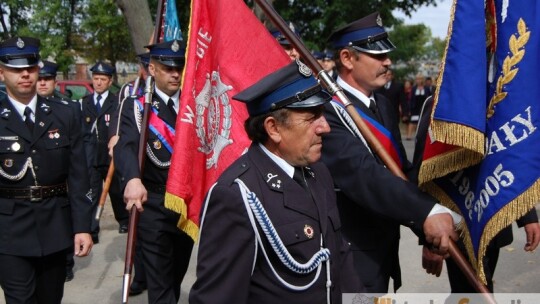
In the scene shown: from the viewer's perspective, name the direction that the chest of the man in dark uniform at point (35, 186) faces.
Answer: toward the camera

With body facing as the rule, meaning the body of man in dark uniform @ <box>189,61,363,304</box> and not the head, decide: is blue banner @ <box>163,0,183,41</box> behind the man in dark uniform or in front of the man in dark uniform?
behind

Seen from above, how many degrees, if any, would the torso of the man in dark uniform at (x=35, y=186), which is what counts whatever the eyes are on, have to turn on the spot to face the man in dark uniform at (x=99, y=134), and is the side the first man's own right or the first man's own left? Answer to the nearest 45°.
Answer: approximately 180°

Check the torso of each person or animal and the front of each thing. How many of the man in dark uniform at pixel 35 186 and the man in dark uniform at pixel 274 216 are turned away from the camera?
0

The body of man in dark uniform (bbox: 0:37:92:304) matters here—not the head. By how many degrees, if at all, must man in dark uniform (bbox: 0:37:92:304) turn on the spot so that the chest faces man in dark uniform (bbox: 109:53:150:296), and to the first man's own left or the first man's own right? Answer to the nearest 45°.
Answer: approximately 135° to the first man's own left

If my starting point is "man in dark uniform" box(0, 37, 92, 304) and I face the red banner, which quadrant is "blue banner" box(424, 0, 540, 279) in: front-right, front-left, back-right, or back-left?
front-right
